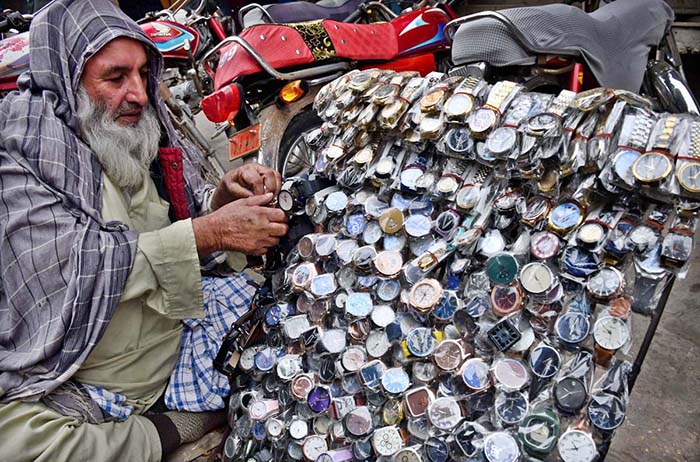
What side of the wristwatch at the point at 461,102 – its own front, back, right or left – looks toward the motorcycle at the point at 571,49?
back

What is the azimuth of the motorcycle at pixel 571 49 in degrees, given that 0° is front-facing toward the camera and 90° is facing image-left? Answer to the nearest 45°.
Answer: approximately 270°

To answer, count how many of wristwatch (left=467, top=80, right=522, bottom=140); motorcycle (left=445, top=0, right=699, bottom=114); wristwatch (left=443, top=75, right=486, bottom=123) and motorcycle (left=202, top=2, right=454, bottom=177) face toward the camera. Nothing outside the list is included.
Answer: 2

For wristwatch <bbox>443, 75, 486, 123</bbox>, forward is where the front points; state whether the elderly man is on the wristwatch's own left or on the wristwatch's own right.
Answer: on the wristwatch's own right

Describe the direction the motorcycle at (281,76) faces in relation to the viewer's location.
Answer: facing away from the viewer and to the right of the viewer

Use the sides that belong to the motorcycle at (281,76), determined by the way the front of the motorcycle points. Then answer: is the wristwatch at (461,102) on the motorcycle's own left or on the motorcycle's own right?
on the motorcycle's own right
